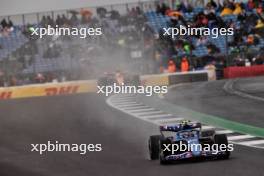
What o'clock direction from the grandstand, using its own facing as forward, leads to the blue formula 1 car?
The blue formula 1 car is roughly at 12 o'clock from the grandstand.

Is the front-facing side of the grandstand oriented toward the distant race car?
yes
